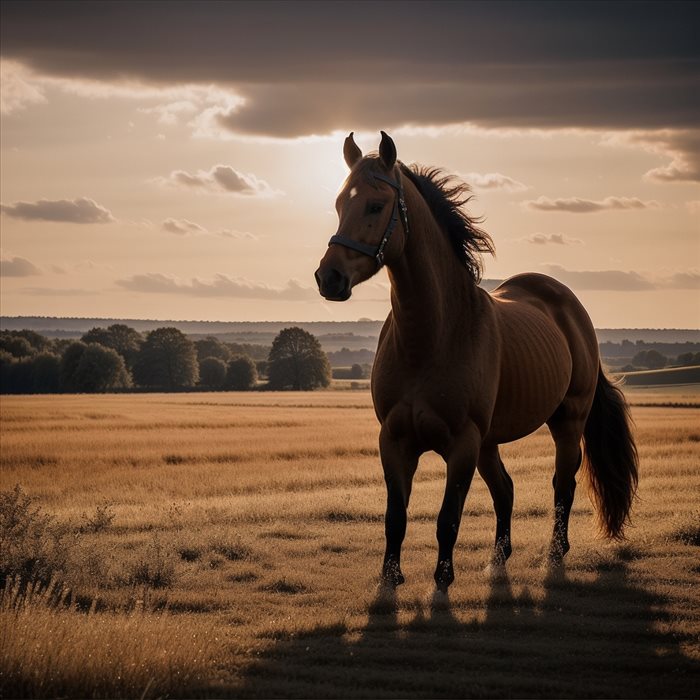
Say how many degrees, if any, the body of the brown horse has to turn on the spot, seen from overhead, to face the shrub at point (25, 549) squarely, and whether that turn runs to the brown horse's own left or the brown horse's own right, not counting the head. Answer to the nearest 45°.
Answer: approximately 45° to the brown horse's own right

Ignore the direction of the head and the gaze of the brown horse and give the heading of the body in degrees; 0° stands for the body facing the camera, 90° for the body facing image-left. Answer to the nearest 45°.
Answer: approximately 45°
